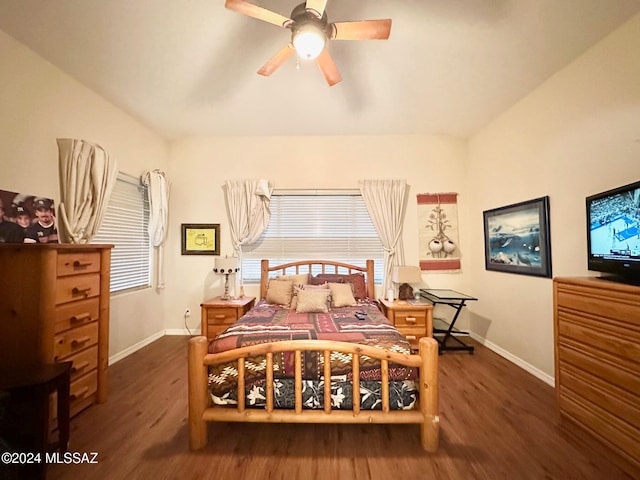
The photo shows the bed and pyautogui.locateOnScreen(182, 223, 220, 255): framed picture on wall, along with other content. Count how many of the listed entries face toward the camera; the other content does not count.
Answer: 2

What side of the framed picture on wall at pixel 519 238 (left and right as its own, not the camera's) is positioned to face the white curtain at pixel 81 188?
front

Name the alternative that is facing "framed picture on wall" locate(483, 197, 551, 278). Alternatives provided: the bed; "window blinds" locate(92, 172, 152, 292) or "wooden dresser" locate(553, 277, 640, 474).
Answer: the window blinds

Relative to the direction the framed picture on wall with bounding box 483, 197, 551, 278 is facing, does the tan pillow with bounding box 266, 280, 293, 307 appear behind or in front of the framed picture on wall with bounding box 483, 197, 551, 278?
in front

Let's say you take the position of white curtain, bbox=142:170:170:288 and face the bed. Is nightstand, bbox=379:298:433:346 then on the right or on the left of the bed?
left

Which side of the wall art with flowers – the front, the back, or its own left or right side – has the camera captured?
front

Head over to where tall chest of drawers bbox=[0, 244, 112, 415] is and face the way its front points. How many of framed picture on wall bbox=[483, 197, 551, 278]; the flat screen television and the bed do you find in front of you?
3

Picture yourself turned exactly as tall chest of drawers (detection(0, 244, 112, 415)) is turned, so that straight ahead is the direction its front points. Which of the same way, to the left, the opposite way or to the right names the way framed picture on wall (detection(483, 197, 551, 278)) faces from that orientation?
the opposite way

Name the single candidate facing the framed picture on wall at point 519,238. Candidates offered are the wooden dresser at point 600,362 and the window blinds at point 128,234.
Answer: the window blinds

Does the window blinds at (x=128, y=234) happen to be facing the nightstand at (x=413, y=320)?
yes

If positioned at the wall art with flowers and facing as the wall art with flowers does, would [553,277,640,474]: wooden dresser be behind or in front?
in front

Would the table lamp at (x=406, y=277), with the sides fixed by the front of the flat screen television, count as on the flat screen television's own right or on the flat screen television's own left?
on the flat screen television's own right

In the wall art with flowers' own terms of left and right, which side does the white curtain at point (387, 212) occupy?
on its right

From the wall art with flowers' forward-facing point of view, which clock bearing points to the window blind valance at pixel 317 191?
The window blind valance is roughly at 2 o'clock from the wall art with flowers.

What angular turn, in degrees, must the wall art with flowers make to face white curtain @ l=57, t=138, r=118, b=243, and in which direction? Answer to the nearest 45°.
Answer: approximately 45° to its right

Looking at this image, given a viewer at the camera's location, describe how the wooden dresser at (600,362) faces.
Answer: facing the viewer and to the left of the viewer

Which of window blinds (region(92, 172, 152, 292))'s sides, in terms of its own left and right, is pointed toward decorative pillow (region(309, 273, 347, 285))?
front

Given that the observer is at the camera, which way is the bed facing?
facing the viewer

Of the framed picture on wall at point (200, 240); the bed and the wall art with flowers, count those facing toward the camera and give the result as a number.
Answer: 3
